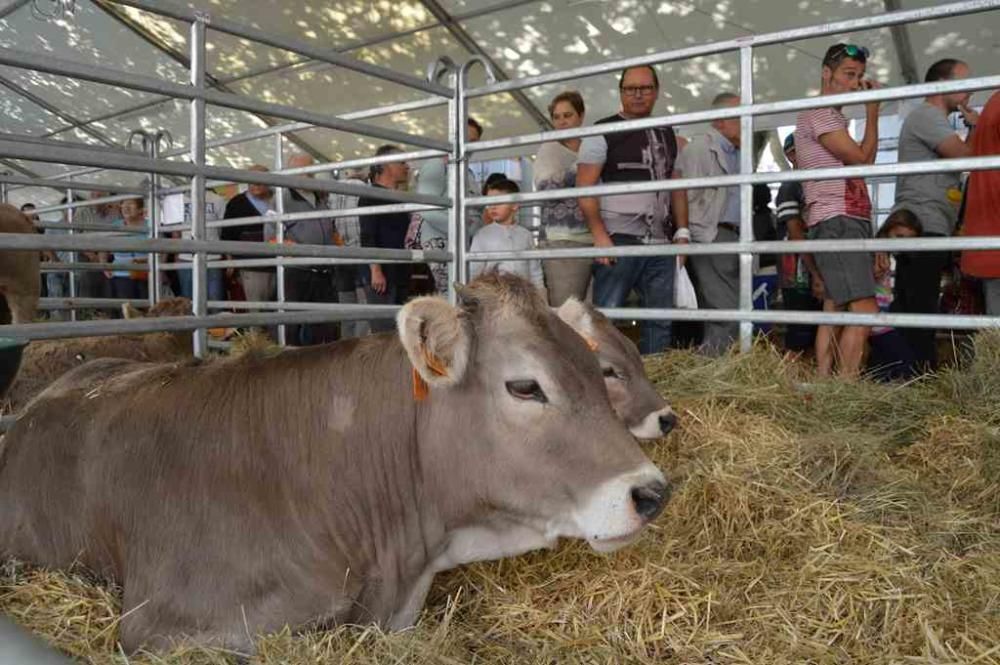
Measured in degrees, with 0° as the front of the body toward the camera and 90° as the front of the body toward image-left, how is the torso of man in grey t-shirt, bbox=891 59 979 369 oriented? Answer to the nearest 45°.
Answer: approximately 270°

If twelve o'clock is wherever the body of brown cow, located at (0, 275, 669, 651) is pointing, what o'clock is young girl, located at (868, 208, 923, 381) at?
The young girl is roughly at 11 o'clock from the brown cow.

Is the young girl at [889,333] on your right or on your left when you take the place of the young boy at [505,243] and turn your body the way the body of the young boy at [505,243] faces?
on your left

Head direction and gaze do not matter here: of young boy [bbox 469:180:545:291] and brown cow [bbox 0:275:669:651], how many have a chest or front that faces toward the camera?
1

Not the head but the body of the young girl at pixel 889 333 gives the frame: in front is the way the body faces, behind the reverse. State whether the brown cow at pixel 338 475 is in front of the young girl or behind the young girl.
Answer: in front

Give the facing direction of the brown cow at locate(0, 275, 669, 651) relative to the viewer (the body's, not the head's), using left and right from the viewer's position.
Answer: facing to the right of the viewer

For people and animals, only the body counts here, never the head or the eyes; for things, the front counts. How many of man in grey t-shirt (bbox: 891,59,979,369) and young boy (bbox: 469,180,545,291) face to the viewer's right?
1

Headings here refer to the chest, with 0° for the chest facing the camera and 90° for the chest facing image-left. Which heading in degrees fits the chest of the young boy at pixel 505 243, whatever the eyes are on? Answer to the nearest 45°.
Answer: approximately 0°

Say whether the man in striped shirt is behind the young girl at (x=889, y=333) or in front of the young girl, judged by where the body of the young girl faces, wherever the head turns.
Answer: in front
